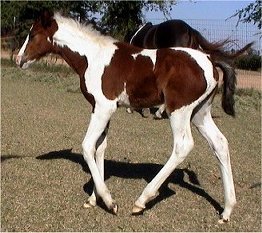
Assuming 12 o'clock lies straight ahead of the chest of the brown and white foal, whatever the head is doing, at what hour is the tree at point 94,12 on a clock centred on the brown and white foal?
The tree is roughly at 3 o'clock from the brown and white foal.

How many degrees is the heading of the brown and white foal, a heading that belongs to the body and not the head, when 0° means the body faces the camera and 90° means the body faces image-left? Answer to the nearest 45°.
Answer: approximately 90°

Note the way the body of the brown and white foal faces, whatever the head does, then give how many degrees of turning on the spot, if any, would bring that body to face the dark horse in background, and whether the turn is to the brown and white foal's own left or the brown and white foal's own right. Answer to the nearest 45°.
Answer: approximately 90° to the brown and white foal's own right
